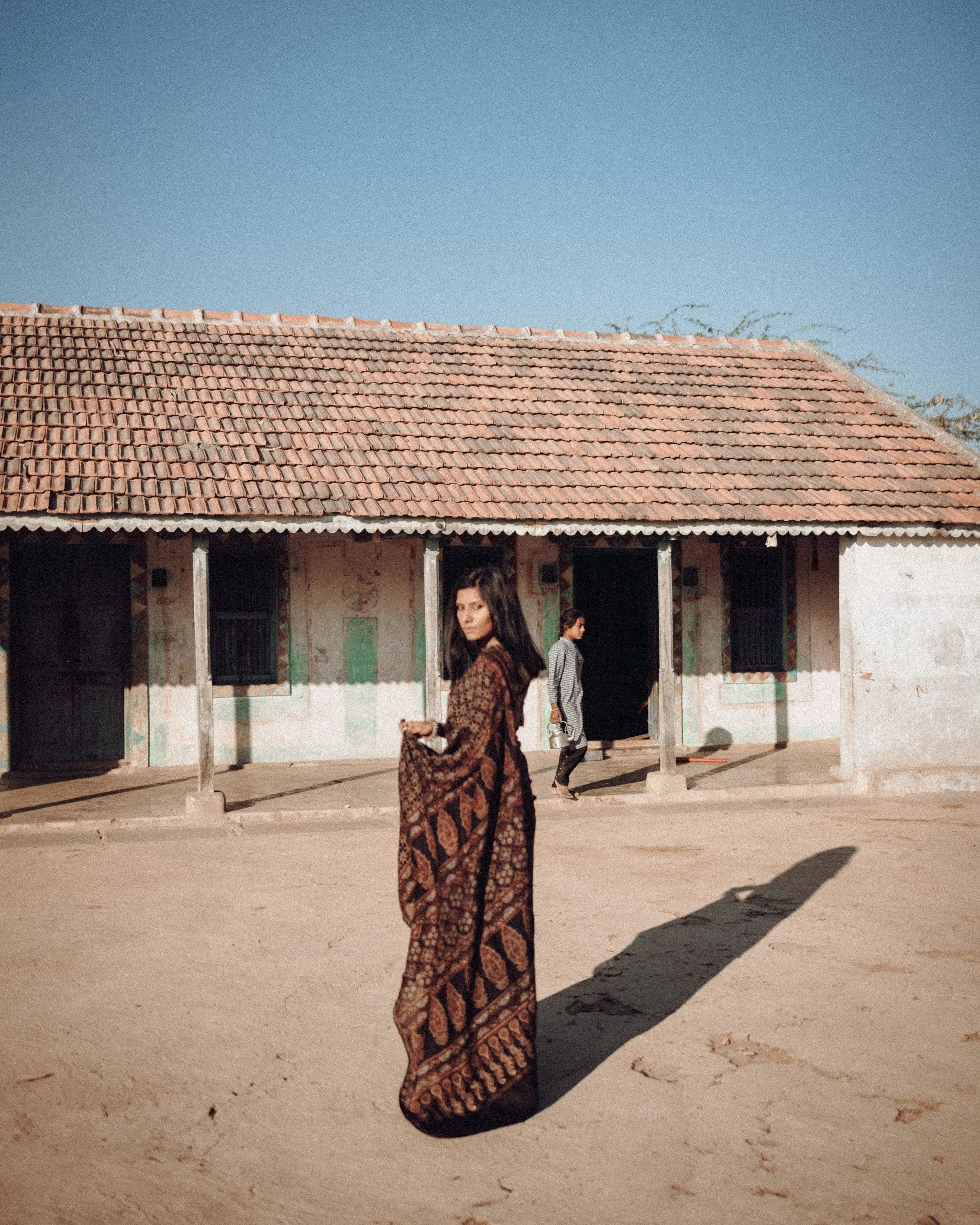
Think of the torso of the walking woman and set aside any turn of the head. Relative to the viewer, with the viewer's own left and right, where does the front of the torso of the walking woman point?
facing to the right of the viewer

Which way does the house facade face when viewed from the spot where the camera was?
facing the viewer

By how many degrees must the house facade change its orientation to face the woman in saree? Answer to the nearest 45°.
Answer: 0° — it already faces them

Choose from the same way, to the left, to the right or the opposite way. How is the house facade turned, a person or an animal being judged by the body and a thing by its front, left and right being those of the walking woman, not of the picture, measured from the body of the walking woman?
to the right

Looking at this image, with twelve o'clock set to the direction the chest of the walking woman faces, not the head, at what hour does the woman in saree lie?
The woman in saree is roughly at 3 o'clock from the walking woman.

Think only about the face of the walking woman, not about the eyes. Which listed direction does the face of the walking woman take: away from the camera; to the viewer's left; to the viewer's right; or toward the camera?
to the viewer's right
